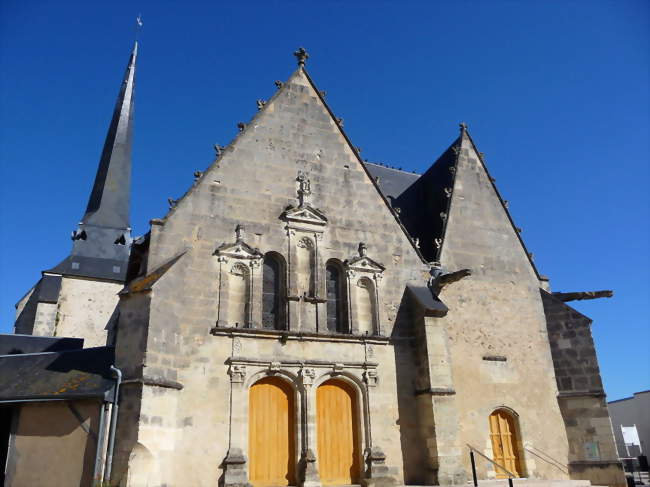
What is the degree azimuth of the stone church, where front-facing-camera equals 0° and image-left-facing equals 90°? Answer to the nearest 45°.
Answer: approximately 0°
